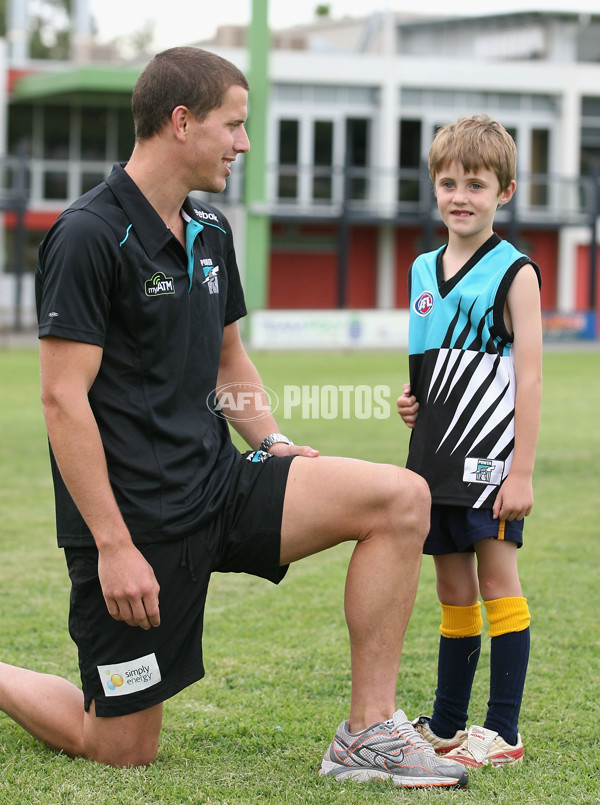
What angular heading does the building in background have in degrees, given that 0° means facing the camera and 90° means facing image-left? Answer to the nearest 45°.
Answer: approximately 0°

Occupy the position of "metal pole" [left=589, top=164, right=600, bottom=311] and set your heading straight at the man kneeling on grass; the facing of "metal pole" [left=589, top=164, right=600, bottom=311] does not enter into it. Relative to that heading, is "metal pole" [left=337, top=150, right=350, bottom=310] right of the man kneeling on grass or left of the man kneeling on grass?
right

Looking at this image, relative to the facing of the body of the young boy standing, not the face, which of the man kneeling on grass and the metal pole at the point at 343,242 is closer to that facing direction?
the man kneeling on grass

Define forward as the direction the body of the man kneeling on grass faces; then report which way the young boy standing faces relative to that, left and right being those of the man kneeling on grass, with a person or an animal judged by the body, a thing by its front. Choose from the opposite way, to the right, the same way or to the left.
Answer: to the right

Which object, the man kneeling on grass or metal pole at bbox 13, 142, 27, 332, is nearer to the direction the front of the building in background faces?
the man kneeling on grass

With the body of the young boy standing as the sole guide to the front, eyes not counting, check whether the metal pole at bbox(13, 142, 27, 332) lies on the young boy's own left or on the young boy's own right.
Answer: on the young boy's own right

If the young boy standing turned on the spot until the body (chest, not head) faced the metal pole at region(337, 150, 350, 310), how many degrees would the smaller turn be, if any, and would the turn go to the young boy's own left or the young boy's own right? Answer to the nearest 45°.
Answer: approximately 135° to the young boy's own right

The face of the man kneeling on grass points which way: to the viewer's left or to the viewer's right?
to the viewer's right

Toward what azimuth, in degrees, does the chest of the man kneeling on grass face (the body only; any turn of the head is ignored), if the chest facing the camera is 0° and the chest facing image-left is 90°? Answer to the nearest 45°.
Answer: approximately 315°

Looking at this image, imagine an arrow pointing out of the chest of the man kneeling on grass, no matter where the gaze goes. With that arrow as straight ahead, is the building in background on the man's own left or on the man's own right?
on the man's own left

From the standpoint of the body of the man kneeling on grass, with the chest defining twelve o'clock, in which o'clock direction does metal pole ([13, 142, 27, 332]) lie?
The metal pole is roughly at 7 o'clock from the man kneeling on grass.

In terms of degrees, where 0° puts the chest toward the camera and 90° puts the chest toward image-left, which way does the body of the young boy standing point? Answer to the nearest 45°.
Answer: approximately 45°
